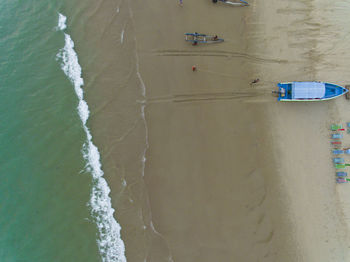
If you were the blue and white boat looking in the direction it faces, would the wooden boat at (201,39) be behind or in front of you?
behind

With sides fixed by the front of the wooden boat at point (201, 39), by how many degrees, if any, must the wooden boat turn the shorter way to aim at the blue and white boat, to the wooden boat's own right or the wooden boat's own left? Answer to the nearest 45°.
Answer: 0° — it already faces it

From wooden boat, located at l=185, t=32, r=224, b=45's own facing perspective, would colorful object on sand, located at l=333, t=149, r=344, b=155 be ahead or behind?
ahead

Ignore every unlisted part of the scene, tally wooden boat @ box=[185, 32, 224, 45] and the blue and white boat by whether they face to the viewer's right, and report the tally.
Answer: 2

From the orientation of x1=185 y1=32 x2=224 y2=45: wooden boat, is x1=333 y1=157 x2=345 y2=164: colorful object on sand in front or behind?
in front

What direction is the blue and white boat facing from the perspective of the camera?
to the viewer's right

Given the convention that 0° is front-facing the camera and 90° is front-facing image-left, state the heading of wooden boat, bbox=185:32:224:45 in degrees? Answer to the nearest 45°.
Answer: approximately 270°
